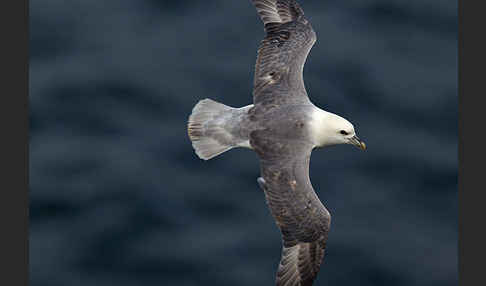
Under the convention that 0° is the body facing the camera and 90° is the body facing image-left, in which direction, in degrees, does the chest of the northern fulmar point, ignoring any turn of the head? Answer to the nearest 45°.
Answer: approximately 270°
